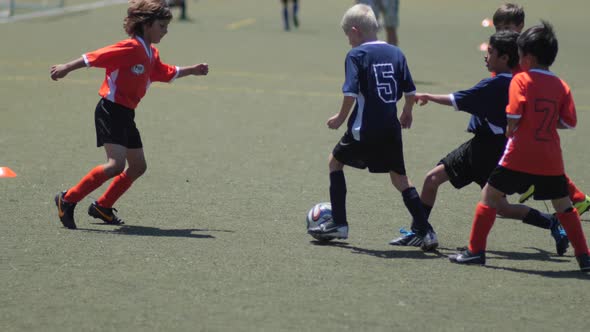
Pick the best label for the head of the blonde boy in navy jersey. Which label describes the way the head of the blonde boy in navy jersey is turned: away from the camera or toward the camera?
away from the camera

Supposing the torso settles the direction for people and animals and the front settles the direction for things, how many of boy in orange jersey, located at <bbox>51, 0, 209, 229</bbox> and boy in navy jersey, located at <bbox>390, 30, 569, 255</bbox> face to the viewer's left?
1

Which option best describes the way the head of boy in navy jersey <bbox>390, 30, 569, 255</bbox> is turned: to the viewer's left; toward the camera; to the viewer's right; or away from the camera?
to the viewer's left

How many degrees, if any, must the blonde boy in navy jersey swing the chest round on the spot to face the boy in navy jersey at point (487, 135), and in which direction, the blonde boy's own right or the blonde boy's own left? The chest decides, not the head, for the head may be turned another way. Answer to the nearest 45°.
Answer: approximately 135° to the blonde boy's own right

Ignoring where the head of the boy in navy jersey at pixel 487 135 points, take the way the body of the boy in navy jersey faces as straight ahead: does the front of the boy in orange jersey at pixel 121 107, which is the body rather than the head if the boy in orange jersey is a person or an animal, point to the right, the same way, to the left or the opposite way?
the opposite way

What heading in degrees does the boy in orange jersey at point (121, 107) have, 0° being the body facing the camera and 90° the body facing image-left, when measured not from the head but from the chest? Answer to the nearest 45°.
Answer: approximately 315°

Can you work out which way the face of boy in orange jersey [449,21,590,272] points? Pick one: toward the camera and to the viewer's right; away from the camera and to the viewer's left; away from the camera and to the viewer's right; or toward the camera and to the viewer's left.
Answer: away from the camera and to the viewer's left

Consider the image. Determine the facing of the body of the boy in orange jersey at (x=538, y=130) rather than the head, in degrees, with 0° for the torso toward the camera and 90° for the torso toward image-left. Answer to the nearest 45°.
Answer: approximately 135°

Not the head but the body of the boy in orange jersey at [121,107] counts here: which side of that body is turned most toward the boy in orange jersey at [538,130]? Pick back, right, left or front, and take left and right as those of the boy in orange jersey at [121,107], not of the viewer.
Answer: front

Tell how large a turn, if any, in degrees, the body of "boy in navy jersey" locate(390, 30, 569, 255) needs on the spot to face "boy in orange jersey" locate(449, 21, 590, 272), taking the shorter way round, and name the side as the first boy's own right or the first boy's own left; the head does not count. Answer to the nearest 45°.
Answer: approximately 135° to the first boy's own left

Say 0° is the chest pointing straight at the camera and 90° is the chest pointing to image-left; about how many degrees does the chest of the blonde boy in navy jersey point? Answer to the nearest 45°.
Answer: approximately 135°

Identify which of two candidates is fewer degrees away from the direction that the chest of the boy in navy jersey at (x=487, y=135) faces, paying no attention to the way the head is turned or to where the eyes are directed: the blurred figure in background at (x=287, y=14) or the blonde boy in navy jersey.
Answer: the blonde boy in navy jersey

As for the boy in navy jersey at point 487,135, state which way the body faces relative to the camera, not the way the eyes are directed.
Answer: to the viewer's left

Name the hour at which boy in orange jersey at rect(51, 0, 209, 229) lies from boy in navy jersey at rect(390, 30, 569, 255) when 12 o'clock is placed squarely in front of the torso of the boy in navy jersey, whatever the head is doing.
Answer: The boy in orange jersey is roughly at 12 o'clock from the boy in navy jersey.

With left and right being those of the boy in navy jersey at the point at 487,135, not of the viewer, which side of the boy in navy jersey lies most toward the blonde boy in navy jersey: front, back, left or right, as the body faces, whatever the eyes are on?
front
